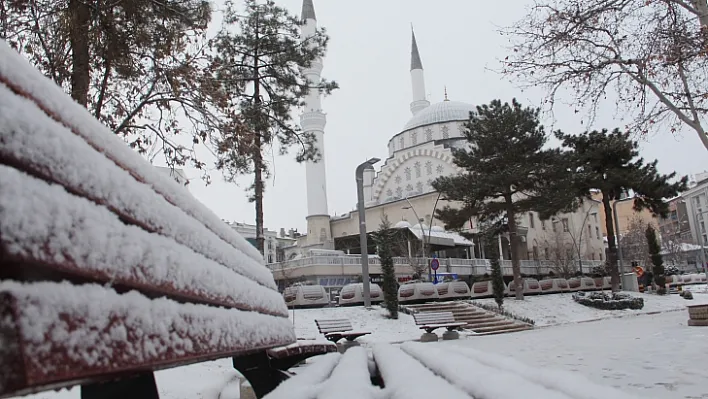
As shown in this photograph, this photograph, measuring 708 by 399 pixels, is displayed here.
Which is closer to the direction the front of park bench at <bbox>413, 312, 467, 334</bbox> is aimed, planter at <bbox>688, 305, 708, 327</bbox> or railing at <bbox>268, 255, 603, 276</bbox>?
the planter

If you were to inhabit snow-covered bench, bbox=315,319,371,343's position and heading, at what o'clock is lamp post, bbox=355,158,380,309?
The lamp post is roughly at 8 o'clock from the snow-covered bench.

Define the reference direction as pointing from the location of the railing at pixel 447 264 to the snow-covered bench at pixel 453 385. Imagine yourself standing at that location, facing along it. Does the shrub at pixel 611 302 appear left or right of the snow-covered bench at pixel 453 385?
left

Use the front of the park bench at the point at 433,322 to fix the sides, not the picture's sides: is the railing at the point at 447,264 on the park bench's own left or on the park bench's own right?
on the park bench's own left

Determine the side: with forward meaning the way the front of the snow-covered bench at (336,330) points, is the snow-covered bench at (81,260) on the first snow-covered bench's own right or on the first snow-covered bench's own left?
on the first snow-covered bench's own right

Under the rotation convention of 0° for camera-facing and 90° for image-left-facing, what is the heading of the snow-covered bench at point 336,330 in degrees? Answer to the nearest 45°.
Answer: approximately 315°

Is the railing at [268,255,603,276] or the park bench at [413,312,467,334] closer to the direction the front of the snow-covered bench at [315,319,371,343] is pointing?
the park bench

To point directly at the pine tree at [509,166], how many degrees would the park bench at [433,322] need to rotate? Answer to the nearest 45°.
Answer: approximately 135° to its left

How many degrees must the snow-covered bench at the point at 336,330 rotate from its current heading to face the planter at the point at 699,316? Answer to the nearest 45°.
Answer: approximately 45° to its left

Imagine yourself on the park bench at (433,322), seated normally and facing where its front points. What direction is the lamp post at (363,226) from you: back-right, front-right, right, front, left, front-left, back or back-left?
back
